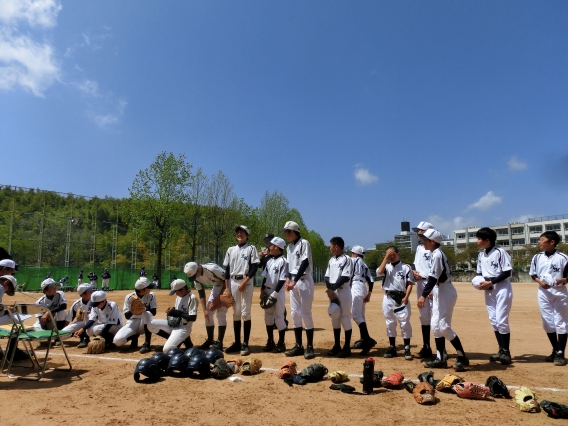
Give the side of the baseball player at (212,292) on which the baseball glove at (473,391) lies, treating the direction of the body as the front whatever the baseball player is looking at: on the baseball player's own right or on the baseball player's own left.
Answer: on the baseball player's own left

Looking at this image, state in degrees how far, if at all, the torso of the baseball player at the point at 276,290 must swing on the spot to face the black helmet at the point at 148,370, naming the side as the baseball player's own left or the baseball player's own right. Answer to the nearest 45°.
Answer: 0° — they already face it

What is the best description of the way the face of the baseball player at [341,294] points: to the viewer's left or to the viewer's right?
to the viewer's left

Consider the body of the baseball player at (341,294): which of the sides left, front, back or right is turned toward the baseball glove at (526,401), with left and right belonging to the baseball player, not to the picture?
left

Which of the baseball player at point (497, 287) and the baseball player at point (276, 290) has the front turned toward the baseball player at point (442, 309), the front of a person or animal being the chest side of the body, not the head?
the baseball player at point (497, 287)

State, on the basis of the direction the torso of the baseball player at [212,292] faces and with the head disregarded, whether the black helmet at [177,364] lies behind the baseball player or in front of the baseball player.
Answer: in front

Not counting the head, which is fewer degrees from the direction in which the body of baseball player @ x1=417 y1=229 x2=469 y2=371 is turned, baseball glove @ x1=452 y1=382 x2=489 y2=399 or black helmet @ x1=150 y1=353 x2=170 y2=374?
the black helmet

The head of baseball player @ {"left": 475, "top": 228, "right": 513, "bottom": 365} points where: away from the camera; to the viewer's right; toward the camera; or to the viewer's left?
to the viewer's left

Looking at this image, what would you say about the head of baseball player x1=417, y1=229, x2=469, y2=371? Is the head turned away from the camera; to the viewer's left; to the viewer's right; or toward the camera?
to the viewer's left

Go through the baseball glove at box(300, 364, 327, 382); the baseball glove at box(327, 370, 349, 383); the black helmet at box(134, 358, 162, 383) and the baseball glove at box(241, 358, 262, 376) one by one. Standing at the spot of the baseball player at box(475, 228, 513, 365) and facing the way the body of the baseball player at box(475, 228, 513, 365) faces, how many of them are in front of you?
4

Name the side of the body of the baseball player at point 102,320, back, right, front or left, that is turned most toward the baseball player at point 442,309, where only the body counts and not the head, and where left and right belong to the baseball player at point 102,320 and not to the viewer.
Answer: left

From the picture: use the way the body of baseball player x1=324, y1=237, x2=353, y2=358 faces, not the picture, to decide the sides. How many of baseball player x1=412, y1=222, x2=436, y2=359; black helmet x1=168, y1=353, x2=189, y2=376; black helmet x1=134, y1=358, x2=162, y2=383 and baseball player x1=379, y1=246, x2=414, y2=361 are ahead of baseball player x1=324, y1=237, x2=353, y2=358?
2

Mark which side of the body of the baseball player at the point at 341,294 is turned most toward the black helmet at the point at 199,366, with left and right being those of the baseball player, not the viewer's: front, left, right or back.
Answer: front

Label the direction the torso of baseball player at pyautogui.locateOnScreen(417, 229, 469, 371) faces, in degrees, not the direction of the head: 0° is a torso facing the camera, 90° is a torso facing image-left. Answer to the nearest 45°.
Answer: approximately 90°

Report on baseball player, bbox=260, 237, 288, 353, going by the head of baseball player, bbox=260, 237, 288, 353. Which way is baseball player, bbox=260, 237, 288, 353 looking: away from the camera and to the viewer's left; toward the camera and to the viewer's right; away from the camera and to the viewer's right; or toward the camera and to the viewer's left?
toward the camera and to the viewer's left

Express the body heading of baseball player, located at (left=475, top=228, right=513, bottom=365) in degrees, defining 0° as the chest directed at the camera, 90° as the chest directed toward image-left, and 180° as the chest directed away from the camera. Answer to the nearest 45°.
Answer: approximately 45°
